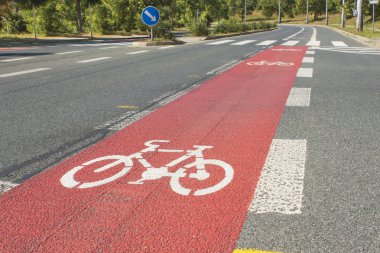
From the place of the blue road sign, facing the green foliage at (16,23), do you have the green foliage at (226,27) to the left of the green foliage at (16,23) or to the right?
right

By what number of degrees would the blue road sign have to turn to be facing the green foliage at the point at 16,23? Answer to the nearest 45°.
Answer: approximately 135° to its right

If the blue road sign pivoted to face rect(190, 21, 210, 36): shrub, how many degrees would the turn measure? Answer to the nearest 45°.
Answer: approximately 180°

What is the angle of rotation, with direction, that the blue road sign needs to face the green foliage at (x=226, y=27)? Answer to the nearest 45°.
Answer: approximately 180°

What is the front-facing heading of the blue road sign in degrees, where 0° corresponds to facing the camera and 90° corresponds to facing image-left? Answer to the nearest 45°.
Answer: approximately 0°
